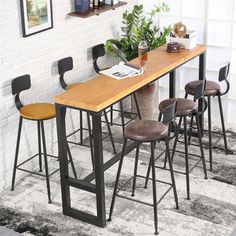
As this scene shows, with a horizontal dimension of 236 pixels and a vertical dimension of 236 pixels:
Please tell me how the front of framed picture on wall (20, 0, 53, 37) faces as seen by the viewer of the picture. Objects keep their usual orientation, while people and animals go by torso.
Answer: facing the viewer and to the right of the viewer

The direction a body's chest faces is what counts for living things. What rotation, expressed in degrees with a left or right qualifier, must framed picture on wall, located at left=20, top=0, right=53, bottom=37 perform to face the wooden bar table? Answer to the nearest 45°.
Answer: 0° — it already faces it

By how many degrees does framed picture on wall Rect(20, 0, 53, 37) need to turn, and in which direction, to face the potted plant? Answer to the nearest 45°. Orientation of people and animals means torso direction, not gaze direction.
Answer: approximately 90° to its left

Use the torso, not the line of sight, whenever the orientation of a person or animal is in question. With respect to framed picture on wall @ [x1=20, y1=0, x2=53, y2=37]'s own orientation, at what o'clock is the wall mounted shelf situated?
The wall mounted shelf is roughly at 9 o'clock from the framed picture on wall.

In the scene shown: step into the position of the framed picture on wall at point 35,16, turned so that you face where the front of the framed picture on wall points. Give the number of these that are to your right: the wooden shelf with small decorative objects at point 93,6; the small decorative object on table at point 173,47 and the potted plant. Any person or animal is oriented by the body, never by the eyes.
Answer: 0

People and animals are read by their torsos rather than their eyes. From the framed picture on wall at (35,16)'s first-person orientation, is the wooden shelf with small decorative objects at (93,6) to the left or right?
on its left

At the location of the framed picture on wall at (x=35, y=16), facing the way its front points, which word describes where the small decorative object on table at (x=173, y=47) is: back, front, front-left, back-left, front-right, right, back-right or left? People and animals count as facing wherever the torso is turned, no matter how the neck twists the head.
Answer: front-left

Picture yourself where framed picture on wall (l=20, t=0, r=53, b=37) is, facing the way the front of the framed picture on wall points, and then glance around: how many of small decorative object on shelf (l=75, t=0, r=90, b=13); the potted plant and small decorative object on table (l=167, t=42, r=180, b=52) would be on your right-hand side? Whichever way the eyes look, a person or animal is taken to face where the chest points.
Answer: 0

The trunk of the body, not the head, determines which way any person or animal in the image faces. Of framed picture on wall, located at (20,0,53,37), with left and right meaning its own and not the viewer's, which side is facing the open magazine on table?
front

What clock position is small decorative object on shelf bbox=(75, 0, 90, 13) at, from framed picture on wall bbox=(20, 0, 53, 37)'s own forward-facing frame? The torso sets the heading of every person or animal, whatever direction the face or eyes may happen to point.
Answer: The small decorative object on shelf is roughly at 9 o'clock from the framed picture on wall.
